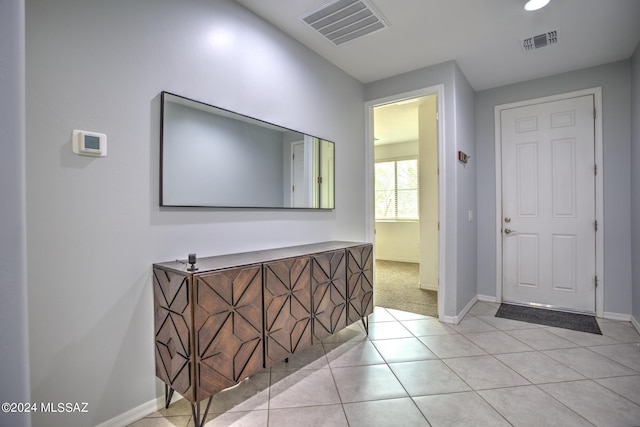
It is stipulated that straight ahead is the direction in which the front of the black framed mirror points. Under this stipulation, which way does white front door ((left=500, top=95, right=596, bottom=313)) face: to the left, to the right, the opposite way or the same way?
to the right

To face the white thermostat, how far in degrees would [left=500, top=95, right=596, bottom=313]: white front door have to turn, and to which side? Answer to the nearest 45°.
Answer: approximately 45° to its right

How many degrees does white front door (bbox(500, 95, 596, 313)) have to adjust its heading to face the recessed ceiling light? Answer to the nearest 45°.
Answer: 0° — it already faces it

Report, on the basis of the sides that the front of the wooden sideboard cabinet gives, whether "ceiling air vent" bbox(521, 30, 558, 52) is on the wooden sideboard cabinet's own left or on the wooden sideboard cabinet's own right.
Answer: on the wooden sideboard cabinet's own left

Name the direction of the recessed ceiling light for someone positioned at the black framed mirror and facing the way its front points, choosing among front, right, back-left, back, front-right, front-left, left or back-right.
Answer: front-left

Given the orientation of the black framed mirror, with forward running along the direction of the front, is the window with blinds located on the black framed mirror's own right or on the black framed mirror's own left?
on the black framed mirror's own left

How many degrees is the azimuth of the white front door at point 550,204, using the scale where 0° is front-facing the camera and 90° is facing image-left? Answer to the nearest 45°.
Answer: approximately 0°

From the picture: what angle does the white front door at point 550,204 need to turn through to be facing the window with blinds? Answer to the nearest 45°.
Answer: approximately 135° to its right

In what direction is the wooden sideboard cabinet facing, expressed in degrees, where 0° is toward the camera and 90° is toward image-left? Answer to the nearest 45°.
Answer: approximately 315°

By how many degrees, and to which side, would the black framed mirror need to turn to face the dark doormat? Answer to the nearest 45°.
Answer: approximately 45° to its left

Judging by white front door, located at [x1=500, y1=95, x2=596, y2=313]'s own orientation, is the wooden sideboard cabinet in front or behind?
in front
